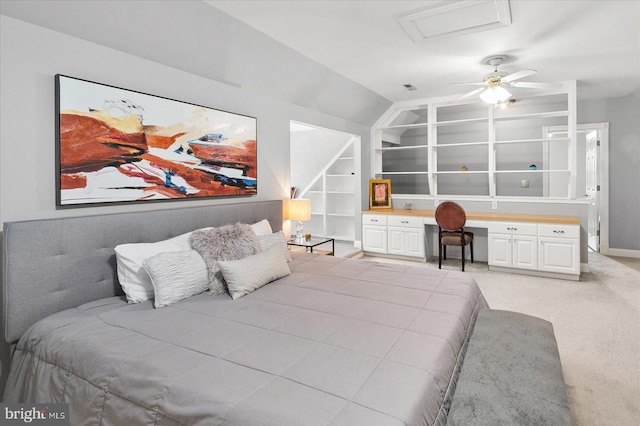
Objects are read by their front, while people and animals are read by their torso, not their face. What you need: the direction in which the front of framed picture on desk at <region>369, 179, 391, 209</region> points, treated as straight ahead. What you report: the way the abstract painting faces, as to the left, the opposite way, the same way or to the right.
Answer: to the left

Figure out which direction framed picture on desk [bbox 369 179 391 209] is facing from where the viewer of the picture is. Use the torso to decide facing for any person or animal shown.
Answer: facing the viewer

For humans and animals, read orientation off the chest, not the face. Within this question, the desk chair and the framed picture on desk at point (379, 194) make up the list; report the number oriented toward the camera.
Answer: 1

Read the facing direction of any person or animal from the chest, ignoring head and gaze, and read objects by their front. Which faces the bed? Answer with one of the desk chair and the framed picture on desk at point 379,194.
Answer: the framed picture on desk

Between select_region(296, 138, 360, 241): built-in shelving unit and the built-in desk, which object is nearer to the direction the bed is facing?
the built-in desk

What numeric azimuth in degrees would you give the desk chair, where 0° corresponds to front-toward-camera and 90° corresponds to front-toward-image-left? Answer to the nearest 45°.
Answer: approximately 225°

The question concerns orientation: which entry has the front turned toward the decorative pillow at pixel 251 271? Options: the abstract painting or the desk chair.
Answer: the abstract painting

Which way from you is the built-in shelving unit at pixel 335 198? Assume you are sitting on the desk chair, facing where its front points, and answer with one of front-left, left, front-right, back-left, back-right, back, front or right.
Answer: left

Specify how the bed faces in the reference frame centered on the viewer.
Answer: facing the viewer and to the right of the viewer
